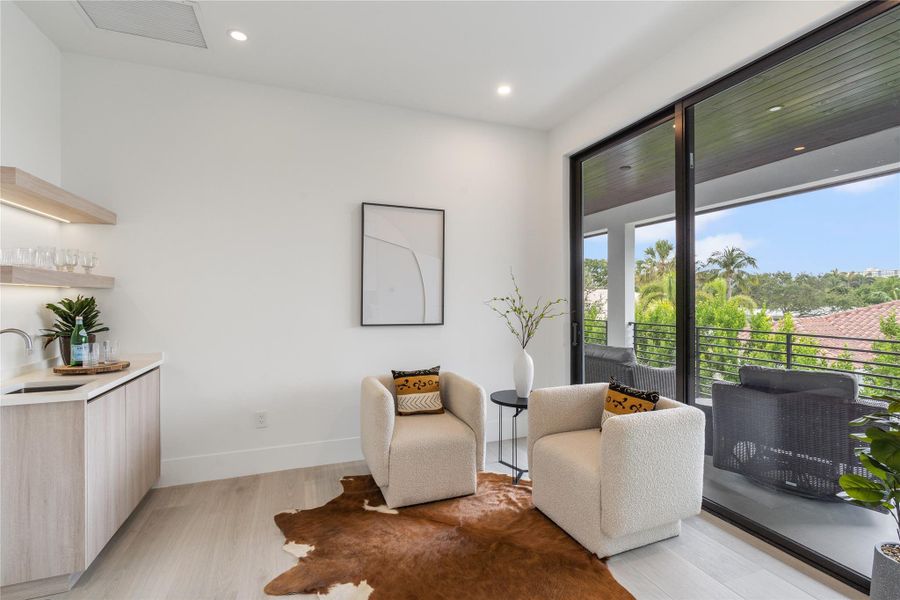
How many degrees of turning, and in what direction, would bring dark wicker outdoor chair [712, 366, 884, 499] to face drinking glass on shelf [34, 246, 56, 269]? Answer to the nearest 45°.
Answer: approximately 180°

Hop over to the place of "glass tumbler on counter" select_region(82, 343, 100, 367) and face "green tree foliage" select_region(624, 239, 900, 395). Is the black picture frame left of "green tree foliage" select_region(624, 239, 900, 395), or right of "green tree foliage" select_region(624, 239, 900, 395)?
left

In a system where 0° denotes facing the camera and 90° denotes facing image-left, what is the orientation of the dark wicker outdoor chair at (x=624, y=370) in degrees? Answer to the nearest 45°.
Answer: approximately 225°

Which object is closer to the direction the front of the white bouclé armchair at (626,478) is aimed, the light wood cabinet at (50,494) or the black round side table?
the light wood cabinet

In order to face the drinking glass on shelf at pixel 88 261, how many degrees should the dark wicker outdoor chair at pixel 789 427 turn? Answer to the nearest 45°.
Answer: approximately 180°

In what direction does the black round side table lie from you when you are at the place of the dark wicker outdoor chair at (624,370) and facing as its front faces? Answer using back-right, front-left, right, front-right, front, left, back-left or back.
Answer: back

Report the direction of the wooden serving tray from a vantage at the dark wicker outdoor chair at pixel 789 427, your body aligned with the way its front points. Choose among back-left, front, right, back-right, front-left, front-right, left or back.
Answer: back

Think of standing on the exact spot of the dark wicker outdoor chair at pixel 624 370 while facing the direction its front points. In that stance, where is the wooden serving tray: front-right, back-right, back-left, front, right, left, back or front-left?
back

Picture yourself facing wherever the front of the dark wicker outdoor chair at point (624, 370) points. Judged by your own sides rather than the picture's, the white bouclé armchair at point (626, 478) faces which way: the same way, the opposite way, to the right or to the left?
the opposite way
